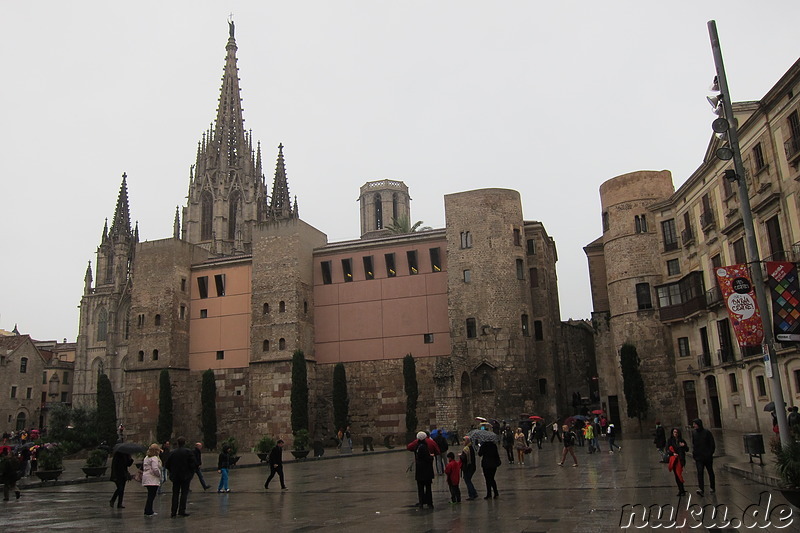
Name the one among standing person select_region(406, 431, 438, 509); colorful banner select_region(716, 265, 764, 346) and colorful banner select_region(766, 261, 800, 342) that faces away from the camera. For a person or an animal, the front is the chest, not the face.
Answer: the standing person

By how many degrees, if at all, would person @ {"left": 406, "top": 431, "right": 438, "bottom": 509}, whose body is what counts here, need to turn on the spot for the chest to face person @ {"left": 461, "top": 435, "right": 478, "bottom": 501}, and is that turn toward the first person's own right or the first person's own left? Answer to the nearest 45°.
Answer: approximately 45° to the first person's own right

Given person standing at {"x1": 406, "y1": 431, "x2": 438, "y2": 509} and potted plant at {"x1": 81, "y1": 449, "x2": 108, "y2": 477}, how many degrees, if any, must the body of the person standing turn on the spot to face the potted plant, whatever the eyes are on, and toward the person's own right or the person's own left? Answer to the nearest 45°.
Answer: approximately 45° to the person's own left

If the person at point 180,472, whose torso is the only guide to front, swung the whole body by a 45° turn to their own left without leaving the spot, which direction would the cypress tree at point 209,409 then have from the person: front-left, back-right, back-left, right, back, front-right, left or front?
front-right

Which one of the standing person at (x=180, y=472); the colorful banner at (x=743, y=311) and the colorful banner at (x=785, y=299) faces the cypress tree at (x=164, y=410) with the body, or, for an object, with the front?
the standing person

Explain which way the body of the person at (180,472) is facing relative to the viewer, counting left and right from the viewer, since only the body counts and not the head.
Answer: facing away from the viewer

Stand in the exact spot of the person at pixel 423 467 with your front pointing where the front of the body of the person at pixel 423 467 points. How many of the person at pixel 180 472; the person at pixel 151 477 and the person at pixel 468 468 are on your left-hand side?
2

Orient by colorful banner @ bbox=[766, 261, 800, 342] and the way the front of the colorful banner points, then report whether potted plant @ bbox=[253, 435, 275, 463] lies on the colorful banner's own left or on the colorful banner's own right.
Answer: on the colorful banner's own right

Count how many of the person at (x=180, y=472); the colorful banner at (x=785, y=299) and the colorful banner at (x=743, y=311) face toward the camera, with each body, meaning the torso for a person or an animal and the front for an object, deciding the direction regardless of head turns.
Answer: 2

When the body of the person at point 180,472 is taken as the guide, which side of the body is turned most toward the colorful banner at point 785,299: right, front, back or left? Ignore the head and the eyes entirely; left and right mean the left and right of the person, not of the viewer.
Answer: right

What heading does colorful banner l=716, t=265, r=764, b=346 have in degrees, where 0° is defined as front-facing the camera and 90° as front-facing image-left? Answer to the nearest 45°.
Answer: approximately 0°

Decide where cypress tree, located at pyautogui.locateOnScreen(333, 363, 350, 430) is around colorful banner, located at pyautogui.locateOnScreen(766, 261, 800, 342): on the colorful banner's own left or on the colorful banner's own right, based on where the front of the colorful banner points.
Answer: on the colorful banner's own right

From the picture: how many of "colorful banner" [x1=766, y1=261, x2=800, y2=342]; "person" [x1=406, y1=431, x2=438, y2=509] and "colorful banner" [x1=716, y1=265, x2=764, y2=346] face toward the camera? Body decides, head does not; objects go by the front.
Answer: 2

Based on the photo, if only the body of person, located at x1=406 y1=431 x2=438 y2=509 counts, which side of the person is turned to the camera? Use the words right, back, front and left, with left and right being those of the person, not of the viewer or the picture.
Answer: back

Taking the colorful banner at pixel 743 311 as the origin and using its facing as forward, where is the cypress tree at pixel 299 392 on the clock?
The cypress tree is roughly at 4 o'clock from the colorful banner.

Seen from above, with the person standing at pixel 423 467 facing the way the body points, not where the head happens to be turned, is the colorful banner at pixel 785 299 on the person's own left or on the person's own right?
on the person's own right

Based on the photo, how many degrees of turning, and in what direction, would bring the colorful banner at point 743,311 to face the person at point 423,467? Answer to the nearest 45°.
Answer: approximately 45° to its right

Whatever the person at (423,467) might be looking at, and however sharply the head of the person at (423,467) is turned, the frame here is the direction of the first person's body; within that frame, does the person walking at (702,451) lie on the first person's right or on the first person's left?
on the first person's right

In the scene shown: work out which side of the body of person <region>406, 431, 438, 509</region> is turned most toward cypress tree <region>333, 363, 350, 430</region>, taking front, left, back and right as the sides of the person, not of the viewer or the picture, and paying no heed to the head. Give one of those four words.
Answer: front
